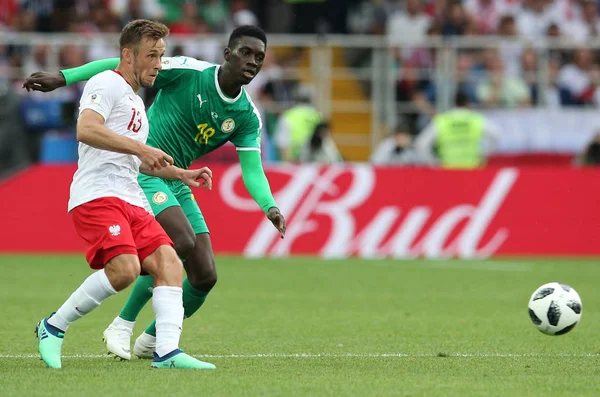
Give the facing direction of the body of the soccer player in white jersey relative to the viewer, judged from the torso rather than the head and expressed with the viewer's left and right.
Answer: facing the viewer and to the right of the viewer

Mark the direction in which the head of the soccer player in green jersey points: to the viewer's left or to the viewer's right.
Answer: to the viewer's right

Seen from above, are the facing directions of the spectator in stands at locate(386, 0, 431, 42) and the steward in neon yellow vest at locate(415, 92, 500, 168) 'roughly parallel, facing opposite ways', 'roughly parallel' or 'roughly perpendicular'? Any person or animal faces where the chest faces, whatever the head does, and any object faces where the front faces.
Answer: roughly parallel, facing opposite ways

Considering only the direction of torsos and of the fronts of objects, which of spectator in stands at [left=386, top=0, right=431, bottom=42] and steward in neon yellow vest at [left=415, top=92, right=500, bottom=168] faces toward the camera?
spectator in stands at [left=386, top=0, right=431, bottom=42]

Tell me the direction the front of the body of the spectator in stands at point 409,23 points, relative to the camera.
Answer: toward the camera

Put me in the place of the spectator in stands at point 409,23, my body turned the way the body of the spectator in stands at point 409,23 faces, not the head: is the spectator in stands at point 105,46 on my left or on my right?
on my right

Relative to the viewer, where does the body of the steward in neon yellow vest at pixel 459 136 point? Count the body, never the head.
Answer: away from the camera

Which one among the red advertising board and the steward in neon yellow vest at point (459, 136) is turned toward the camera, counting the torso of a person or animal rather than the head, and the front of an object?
the red advertising board

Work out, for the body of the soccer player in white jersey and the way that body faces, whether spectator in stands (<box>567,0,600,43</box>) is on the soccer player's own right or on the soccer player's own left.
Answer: on the soccer player's own left

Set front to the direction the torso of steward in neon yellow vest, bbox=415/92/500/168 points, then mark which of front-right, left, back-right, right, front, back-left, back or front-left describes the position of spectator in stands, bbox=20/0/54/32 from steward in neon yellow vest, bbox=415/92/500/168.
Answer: left

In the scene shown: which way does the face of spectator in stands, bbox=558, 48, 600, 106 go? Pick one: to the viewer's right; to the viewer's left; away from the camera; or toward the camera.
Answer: toward the camera

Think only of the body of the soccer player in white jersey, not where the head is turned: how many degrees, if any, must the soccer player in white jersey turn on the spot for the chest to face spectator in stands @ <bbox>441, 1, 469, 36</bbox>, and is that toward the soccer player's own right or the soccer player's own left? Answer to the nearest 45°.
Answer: approximately 90° to the soccer player's own left

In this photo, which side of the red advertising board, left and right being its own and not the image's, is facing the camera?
front

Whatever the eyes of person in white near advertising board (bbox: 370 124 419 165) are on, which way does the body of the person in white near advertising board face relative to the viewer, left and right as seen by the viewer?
facing the viewer

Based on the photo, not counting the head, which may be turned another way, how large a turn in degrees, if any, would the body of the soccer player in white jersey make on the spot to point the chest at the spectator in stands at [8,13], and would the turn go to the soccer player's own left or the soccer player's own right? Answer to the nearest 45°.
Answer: approximately 135° to the soccer player's own left

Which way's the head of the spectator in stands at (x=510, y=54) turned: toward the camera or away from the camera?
toward the camera
